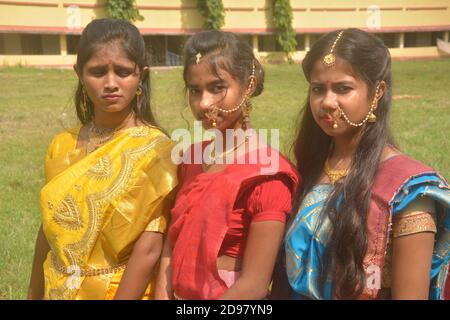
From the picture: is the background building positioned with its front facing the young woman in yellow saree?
yes

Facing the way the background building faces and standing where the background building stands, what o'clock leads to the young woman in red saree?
The young woman in red saree is roughly at 12 o'clock from the background building.

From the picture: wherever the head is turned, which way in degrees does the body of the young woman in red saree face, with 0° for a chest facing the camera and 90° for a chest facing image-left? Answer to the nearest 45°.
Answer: approximately 45°

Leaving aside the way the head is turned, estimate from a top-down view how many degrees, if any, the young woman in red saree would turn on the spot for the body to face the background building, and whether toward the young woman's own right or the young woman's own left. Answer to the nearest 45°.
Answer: approximately 135° to the young woman's own right

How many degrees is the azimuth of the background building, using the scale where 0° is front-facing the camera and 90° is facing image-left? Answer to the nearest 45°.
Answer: approximately 0°
